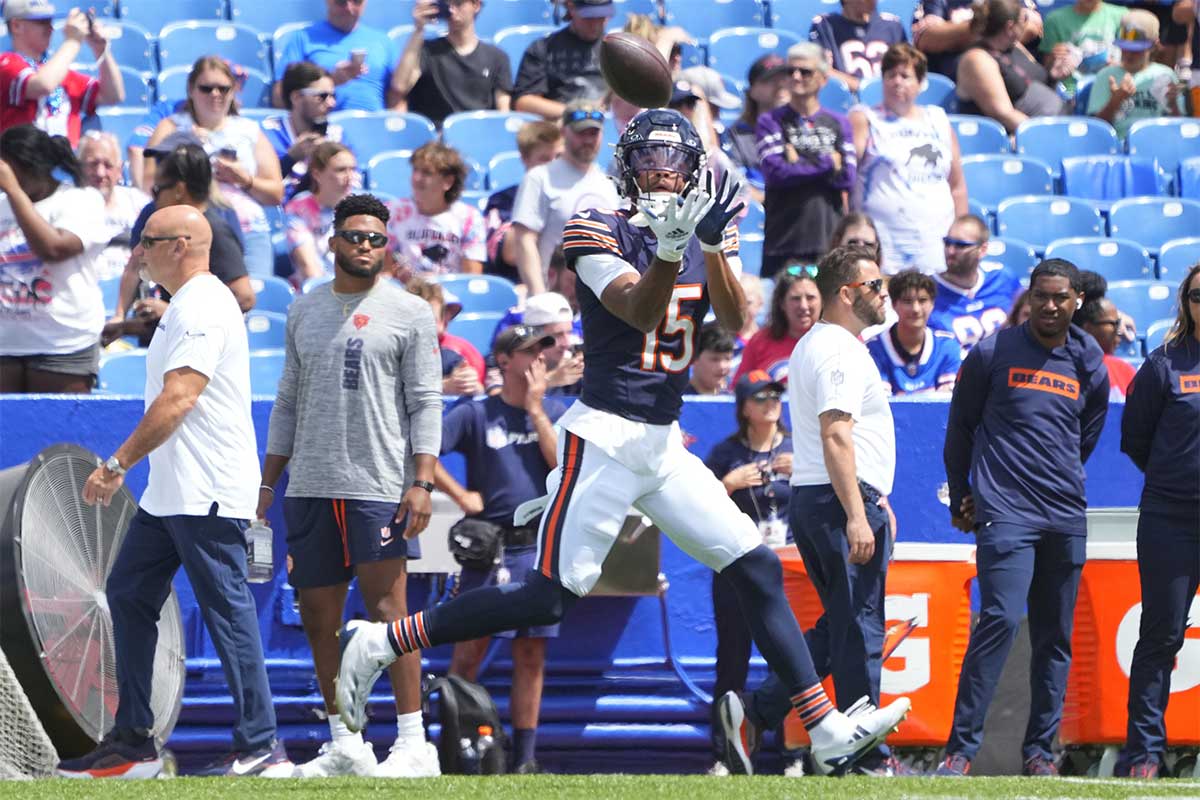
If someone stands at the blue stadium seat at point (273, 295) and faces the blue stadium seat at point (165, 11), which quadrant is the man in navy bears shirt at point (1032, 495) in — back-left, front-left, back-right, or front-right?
back-right

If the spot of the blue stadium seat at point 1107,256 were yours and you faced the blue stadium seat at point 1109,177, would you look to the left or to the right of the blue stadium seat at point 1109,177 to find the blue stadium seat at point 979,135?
left

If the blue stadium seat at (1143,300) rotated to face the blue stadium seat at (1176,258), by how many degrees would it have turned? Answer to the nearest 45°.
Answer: approximately 180°

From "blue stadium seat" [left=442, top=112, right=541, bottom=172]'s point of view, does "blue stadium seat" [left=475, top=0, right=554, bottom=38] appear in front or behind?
behind

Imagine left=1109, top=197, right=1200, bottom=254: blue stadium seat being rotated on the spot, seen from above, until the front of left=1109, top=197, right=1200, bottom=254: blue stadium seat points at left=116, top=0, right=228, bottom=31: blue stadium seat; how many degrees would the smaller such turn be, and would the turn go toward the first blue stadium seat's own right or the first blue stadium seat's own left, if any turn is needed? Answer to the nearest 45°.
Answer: approximately 90° to the first blue stadium seat's own right

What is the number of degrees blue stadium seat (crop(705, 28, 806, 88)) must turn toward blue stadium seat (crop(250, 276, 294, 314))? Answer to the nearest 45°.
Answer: approximately 45° to its right

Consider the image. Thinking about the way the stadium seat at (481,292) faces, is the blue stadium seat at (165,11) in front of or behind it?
behind

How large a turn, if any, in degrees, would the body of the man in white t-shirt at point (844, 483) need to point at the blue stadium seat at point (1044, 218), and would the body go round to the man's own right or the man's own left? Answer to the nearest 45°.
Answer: approximately 90° to the man's own left

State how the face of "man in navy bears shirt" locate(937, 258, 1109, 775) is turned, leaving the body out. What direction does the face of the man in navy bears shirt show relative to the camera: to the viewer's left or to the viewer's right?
to the viewer's left

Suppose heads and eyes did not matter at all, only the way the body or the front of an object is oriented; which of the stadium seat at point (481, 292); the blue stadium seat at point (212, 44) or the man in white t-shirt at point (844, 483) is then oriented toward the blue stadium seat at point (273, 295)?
the blue stadium seat at point (212, 44)
